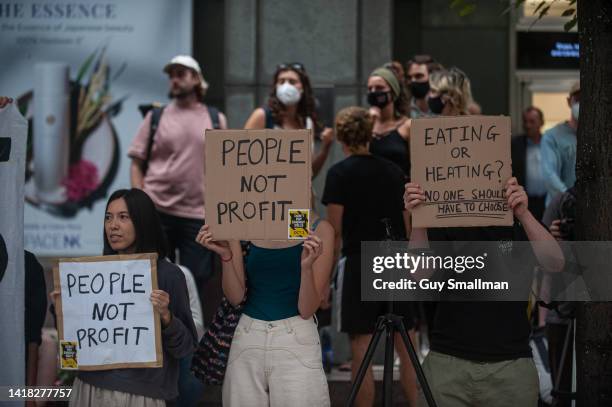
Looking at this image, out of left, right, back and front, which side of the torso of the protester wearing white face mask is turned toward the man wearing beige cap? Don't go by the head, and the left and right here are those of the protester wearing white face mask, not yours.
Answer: right

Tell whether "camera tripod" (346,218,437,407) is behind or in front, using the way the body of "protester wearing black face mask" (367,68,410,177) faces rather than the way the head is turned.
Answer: in front

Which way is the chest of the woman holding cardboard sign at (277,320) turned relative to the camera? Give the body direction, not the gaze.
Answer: toward the camera

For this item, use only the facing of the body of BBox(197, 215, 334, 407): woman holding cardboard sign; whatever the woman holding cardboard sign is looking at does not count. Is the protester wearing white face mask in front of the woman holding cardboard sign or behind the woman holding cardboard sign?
behind

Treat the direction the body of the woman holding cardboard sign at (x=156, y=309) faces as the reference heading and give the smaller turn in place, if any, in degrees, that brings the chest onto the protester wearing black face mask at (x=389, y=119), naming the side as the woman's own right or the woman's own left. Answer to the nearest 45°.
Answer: approximately 180°

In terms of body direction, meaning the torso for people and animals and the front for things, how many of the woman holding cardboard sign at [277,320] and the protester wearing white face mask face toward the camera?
2

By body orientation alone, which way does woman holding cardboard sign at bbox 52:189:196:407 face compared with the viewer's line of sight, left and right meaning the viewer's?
facing the viewer and to the left of the viewer

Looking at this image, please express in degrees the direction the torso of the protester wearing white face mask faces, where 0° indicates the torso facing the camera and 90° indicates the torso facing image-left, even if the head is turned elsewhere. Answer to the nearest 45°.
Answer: approximately 0°

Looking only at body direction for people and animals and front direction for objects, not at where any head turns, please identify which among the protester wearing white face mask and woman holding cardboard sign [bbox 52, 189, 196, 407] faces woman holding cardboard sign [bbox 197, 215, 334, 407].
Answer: the protester wearing white face mask

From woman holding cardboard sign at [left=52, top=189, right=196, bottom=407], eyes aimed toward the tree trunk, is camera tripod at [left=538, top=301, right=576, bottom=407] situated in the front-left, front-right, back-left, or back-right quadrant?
front-left

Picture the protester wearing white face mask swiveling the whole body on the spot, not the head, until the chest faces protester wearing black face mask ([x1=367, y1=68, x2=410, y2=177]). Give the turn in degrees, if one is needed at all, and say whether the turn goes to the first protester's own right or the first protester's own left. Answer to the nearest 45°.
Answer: approximately 90° to the first protester's own left

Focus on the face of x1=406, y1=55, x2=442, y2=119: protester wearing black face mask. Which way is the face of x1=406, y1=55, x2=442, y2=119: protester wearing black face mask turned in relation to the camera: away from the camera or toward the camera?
toward the camera

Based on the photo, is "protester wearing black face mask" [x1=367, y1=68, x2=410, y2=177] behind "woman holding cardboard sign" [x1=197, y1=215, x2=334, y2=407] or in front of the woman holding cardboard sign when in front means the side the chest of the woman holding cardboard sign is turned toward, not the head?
behind

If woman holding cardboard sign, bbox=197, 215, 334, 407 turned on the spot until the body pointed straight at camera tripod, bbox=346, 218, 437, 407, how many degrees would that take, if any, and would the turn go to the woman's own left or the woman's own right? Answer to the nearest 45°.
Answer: approximately 90° to the woman's own left

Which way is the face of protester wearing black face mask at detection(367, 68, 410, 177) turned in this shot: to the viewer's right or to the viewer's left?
to the viewer's left
